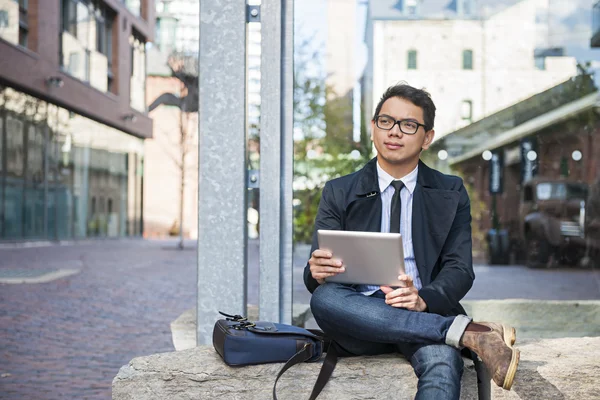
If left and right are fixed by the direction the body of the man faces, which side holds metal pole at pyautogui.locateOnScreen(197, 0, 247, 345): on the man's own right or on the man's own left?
on the man's own right

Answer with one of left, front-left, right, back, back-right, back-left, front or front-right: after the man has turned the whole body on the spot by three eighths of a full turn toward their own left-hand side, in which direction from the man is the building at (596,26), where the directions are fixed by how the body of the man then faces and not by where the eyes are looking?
front

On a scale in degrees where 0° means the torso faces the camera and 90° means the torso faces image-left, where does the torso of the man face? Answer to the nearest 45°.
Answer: approximately 0°

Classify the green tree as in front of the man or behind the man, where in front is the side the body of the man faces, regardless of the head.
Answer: behind

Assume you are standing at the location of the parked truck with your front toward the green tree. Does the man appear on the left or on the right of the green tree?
left

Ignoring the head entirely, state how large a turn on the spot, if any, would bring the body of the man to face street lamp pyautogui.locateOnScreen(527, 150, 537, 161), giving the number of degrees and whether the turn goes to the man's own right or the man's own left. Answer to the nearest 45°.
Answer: approximately 135° to the man's own left

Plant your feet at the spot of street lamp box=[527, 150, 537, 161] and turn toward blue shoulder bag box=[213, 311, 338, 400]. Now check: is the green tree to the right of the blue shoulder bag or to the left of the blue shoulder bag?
right

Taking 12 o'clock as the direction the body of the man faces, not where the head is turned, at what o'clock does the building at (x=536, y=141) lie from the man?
The building is roughly at 7 o'clock from the man.
